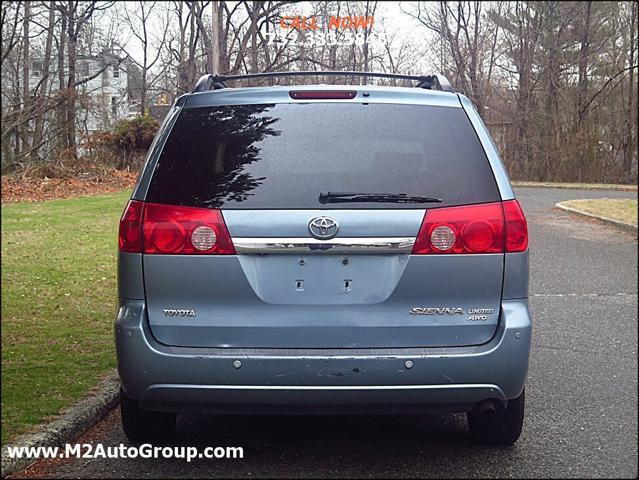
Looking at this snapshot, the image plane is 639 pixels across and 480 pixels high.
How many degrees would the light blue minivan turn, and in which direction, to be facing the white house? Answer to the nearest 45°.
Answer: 0° — it already faces it

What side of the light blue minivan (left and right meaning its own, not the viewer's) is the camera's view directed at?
back

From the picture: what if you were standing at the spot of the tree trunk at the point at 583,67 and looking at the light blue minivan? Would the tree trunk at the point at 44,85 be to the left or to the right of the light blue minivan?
right

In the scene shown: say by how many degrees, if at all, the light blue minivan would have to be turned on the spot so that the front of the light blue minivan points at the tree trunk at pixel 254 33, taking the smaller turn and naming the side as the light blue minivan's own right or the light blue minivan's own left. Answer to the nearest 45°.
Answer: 0° — it already faces it
